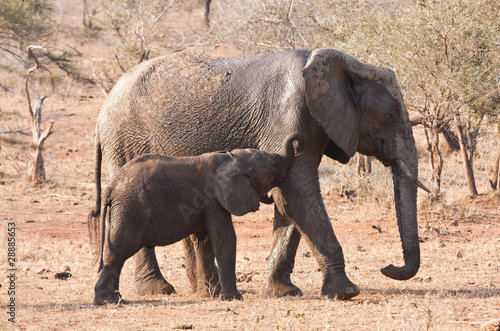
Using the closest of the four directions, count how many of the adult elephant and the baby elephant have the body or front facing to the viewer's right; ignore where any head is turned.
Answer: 2

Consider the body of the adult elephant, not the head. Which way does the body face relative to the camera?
to the viewer's right

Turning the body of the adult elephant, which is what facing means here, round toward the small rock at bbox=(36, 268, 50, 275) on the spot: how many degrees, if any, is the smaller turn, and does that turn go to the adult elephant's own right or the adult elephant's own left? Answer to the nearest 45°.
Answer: approximately 135° to the adult elephant's own left

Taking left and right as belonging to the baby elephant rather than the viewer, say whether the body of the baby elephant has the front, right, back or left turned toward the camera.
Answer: right

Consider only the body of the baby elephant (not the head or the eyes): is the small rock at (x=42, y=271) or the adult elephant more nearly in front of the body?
the adult elephant

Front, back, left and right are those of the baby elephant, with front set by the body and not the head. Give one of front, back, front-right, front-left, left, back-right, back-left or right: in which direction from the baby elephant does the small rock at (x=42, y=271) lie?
back-left

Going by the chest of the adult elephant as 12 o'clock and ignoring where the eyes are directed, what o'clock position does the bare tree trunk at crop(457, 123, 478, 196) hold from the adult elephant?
The bare tree trunk is roughly at 10 o'clock from the adult elephant.

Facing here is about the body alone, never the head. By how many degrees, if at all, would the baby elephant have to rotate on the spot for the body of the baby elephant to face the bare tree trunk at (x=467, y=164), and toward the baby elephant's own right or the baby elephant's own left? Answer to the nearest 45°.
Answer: approximately 45° to the baby elephant's own left
